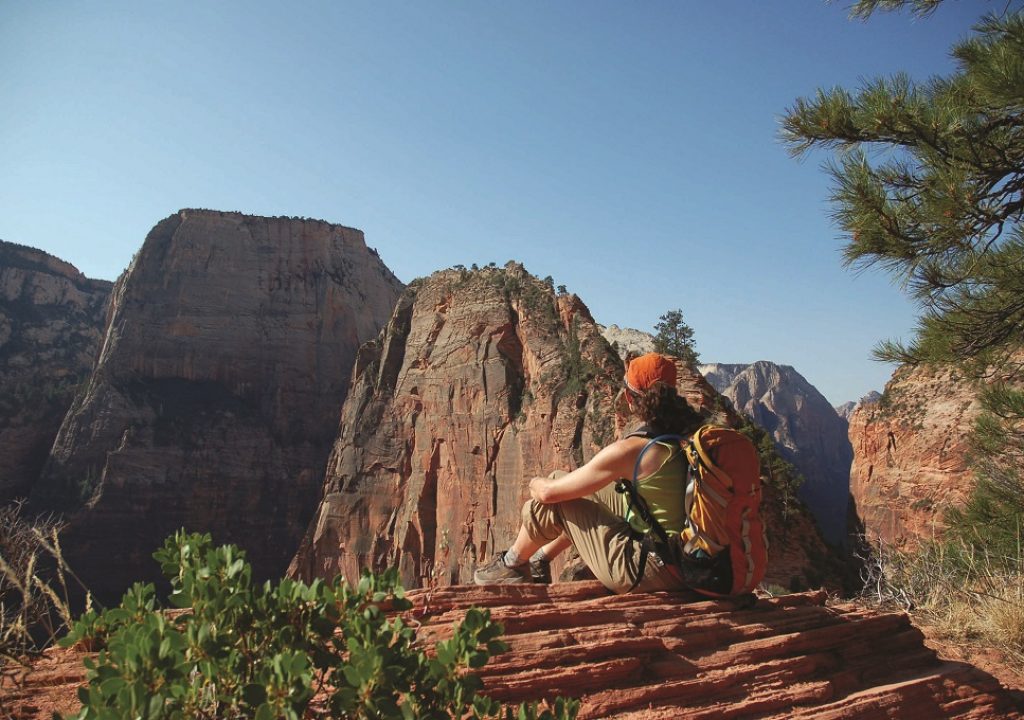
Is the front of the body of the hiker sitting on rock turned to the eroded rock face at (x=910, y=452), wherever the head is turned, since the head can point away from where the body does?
no

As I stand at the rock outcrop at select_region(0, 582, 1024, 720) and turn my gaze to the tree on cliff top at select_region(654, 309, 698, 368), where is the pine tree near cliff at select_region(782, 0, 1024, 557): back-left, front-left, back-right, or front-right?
front-right

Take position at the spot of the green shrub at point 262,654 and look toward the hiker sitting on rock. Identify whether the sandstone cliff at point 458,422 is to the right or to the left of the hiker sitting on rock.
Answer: left

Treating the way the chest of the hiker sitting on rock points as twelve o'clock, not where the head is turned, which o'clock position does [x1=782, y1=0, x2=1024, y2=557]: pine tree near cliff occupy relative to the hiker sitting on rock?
The pine tree near cliff is roughly at 5 o'clock from the hiker sitting on rock.

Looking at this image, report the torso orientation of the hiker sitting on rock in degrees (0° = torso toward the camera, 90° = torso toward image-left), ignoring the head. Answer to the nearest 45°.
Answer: approximately 90°

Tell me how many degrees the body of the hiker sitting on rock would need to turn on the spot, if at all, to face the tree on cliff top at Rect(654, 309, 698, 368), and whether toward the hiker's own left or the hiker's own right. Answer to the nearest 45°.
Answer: approximately 90° to the hiker's own right

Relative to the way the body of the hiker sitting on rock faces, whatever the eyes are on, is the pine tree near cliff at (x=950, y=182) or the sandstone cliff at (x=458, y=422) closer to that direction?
the sandstone cliff

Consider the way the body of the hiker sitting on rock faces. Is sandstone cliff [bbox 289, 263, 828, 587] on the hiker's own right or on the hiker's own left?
on the hiker's own right
